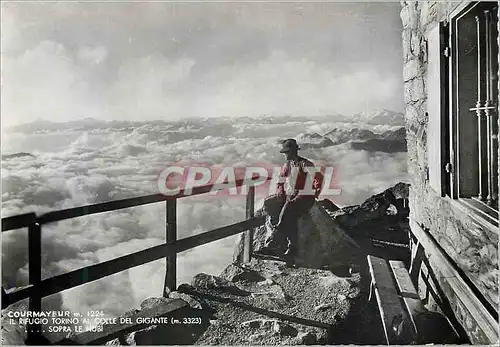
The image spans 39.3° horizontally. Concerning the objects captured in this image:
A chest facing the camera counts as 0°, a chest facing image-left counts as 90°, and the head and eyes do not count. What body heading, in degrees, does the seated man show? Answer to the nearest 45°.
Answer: approximately 45°
